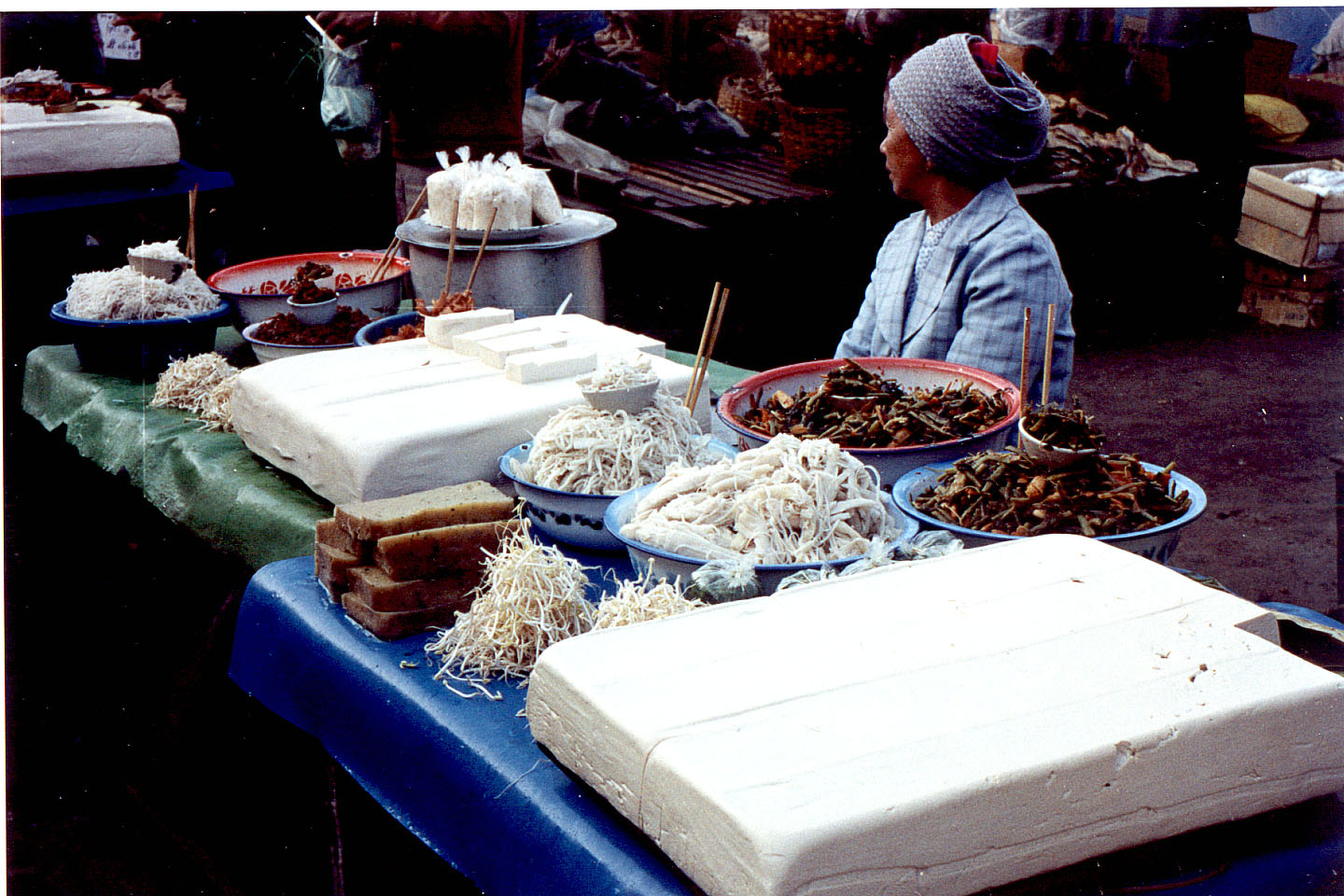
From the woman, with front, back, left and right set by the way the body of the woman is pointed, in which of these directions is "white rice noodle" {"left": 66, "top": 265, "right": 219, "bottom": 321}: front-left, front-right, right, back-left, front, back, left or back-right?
front-right

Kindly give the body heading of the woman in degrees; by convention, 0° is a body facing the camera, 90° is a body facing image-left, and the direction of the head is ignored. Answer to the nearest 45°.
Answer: approximately 45°

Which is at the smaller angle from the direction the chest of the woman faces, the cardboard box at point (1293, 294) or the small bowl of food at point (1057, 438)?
the small bowl of food

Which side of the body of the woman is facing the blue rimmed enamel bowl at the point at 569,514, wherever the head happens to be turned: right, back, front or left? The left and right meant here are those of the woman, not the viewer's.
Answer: front

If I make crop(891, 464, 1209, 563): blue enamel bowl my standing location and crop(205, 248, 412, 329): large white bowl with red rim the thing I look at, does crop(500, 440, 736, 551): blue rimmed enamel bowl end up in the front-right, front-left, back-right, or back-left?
front-left

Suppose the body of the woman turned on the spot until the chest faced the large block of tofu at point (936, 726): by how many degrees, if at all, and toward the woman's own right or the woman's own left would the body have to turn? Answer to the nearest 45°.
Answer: approximately 45° to the woman's own left

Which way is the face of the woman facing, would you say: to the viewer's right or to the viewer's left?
to the viewer's left

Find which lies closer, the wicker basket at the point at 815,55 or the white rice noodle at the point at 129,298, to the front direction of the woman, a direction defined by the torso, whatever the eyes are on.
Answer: the white rice noodle

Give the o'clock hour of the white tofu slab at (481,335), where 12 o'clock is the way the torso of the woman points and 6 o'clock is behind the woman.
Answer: The white tofu slab is roughly at 1 o'clock from the woman.

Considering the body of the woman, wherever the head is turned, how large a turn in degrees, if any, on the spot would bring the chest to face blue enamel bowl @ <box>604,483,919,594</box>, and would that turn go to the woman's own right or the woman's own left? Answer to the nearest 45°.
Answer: approximately 45° to the woman's own left
